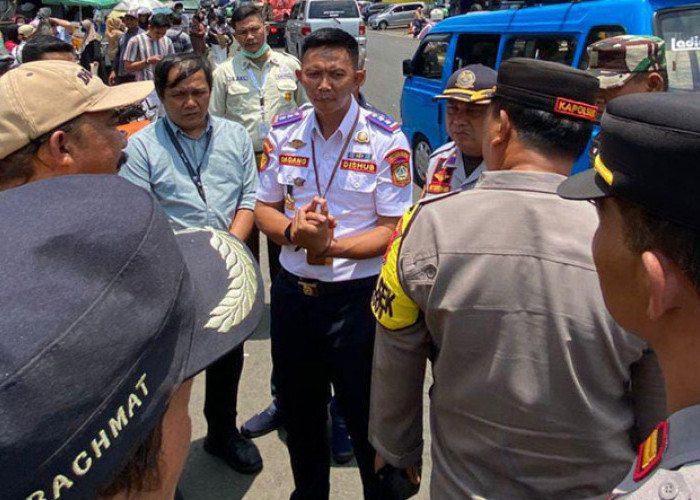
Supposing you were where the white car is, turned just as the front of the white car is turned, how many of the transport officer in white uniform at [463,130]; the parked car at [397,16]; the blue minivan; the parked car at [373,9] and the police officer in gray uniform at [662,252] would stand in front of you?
2

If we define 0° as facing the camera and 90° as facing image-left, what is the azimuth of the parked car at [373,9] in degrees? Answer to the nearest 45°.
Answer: approximately 45°

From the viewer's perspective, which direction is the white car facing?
away from the camera

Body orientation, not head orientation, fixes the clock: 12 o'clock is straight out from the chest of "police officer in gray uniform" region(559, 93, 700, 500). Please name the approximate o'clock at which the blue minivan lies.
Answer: The blue minivan is roughly at 1 o'clock from the police officer in gray uniform.

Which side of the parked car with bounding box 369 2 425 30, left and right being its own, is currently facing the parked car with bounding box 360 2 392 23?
right

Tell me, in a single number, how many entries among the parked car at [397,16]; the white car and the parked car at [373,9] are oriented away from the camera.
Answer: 1

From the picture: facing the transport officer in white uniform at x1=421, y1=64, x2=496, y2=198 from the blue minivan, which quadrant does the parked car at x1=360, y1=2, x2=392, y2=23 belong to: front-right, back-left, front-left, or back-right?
back-right

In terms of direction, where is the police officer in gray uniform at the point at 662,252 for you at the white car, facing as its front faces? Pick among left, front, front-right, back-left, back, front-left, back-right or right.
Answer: back

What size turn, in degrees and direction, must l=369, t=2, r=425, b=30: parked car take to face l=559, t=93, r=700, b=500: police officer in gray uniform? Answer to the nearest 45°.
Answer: approximately 45° to its left

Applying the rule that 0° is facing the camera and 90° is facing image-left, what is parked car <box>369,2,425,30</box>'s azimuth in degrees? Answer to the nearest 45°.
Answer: approximately 45°

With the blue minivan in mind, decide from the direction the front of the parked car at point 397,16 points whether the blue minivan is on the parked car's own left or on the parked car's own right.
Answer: on the parked car's own left
